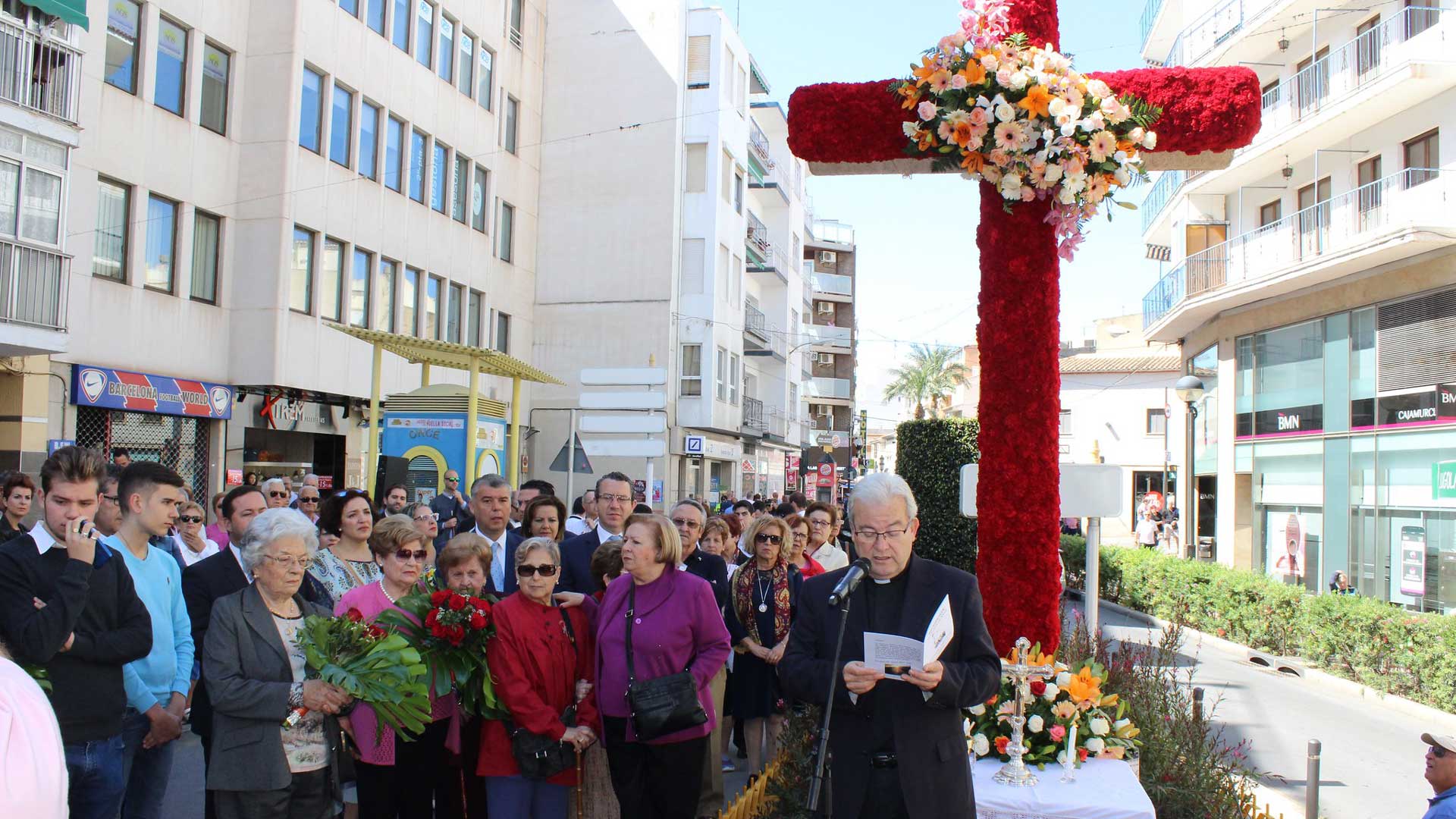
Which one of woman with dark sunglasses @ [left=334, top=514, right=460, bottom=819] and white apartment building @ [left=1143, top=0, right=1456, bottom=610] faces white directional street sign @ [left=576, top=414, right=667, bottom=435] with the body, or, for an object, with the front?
the white apartment building

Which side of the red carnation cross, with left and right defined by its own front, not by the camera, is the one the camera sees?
front

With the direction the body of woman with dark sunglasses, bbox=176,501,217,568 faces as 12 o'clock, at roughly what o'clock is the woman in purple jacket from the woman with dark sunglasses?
The woman in purple jacket is roughly at 11 o'clock from the woman with dark sunglasses.

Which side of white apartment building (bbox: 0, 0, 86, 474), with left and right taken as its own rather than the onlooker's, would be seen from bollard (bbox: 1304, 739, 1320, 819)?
front

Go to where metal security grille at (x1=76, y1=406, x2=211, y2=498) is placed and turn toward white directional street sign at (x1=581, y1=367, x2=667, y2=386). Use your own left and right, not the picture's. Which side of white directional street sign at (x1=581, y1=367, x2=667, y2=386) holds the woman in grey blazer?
right

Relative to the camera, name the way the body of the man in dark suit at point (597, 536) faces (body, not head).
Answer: toward the camera

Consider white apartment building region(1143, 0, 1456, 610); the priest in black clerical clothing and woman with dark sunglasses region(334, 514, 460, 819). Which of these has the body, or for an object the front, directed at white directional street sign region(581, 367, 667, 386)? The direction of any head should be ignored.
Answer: the white apartment building

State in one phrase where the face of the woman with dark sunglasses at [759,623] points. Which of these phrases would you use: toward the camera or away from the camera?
toward the camera

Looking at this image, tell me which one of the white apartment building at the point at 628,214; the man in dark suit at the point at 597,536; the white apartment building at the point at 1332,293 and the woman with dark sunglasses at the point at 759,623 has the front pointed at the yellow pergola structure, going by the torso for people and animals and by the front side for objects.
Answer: the white apartment building at the point at 1332,293

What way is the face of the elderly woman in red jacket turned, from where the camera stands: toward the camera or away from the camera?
toward the camera

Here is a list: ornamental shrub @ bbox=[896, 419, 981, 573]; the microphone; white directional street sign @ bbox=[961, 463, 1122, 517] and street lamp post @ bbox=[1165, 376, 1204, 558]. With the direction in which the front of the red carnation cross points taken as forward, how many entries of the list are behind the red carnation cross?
3
